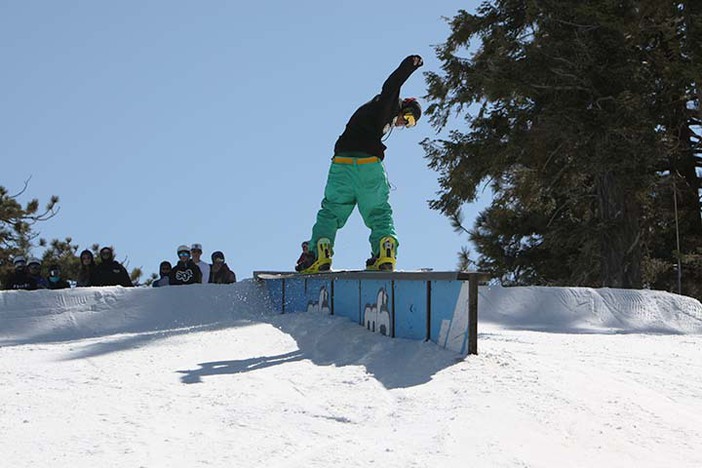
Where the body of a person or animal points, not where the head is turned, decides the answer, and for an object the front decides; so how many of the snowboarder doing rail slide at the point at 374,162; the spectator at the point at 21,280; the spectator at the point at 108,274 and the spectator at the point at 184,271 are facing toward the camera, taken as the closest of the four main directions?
3

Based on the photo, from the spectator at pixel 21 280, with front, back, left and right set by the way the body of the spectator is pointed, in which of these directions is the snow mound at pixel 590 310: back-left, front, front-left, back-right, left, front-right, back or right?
front-left

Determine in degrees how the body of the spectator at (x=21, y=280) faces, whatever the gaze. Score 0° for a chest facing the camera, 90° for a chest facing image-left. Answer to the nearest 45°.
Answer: approximately 0°

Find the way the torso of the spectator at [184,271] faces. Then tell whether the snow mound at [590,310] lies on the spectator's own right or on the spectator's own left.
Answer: on the spectator's own left

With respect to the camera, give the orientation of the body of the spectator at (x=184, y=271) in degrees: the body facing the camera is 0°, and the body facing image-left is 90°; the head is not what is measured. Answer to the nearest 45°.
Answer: approximately 0°

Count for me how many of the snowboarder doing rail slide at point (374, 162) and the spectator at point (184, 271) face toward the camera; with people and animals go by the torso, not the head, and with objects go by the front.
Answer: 1

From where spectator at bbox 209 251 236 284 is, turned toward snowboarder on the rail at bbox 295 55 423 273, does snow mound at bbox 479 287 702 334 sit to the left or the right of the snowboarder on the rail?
left

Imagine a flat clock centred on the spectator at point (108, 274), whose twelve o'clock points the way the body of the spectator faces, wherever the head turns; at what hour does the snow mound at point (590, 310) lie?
The snow mound is roughly at 10 o'clock from the spectator.

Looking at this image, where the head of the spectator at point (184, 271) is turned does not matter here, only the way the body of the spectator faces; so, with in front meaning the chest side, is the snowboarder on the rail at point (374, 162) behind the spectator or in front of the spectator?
in front

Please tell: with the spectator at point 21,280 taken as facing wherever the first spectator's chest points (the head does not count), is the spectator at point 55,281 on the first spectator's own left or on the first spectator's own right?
on the first spectator's own left
